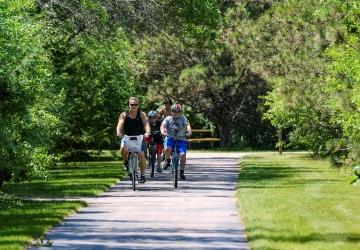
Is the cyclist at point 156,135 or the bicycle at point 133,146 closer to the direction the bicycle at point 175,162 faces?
the bicycle

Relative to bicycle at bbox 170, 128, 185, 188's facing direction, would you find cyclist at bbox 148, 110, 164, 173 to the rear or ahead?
to the rear

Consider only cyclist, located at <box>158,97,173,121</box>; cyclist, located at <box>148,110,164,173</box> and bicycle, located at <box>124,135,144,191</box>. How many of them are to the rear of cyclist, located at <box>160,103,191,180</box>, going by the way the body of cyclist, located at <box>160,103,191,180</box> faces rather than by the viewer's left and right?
2

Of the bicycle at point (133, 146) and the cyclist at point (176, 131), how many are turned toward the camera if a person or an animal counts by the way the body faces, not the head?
2

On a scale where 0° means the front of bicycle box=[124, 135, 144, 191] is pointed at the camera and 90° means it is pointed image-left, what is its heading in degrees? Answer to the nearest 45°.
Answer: approximately 0°

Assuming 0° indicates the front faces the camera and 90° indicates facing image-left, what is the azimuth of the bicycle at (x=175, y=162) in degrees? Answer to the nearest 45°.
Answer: approximately 0°

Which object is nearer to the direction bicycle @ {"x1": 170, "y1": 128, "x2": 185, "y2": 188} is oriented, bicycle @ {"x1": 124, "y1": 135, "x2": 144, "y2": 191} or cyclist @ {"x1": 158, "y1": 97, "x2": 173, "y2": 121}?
the bicycle

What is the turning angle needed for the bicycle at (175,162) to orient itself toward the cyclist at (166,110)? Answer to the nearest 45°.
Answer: approximately 180°

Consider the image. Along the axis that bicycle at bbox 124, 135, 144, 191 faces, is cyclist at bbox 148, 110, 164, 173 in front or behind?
behind

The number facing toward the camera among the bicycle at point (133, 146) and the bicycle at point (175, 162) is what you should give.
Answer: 2

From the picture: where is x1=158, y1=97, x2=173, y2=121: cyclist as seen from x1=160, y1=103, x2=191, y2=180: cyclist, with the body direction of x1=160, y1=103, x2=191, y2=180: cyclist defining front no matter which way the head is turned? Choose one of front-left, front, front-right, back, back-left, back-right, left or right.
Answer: back
